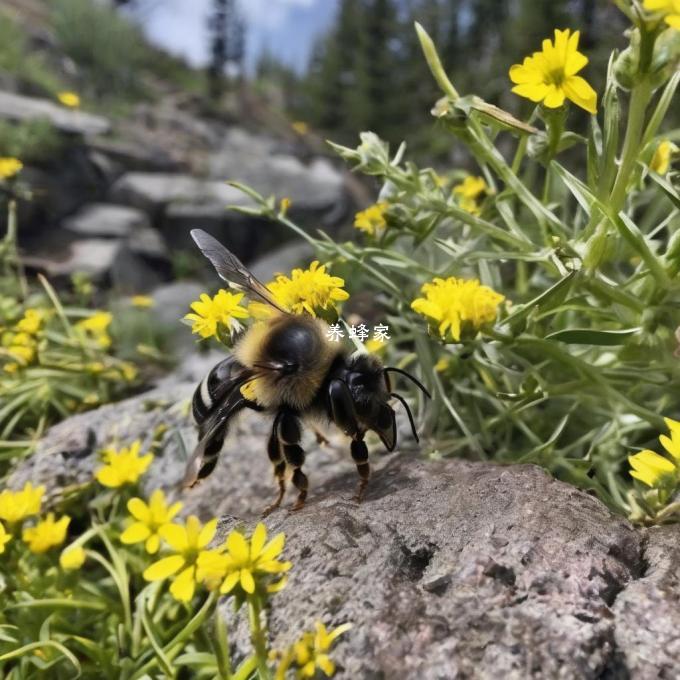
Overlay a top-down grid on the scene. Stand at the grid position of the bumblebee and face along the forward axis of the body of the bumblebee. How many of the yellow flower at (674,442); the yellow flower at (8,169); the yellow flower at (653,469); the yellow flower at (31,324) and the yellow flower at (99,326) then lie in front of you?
2

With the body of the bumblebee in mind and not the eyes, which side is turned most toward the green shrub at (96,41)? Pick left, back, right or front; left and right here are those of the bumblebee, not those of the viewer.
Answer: left

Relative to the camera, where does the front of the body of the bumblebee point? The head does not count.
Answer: to the viewer's right

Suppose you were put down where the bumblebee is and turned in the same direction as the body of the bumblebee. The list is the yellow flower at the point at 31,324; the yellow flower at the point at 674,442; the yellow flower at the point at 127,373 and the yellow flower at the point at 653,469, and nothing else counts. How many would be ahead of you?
2

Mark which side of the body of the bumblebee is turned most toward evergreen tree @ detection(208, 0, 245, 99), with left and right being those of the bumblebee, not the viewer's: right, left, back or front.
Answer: left

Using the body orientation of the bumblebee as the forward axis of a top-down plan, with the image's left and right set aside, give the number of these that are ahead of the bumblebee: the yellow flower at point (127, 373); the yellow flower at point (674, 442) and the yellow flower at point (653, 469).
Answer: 2

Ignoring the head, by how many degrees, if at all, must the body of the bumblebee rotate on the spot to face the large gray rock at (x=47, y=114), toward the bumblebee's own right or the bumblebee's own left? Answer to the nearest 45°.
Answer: approximately 135° to the bumblebee's own left

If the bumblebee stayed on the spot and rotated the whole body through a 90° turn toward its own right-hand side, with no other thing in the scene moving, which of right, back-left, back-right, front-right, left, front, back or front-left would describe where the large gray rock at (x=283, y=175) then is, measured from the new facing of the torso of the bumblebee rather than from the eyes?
back

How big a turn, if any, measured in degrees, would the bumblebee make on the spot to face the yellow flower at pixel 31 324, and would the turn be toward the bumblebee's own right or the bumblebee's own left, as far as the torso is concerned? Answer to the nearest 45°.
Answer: approximately 135° to the bumblebee's own left
